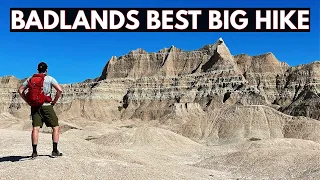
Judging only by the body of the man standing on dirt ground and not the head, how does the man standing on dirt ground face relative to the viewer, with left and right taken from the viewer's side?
facing away from the viewer and to the right of the viewer
